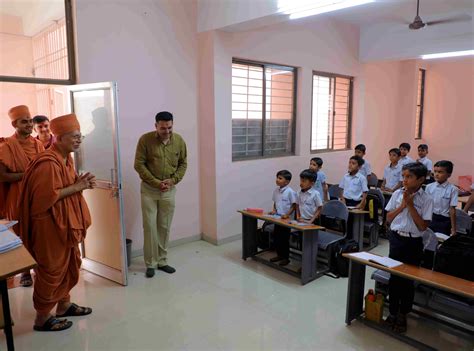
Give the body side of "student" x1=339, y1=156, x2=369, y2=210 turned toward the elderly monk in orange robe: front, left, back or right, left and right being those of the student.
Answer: front

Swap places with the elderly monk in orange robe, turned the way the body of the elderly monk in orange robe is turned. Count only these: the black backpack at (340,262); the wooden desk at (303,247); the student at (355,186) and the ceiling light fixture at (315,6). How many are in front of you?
4

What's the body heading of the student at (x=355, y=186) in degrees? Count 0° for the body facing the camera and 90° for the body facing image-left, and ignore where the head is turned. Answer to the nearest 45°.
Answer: approximately 45°

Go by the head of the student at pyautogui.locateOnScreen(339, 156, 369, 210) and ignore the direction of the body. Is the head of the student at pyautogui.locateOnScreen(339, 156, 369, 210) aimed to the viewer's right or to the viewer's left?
to the viewer's left

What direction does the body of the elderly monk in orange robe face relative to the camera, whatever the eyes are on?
to the viewer's right

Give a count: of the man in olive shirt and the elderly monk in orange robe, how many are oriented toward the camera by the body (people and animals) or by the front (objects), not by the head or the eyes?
1

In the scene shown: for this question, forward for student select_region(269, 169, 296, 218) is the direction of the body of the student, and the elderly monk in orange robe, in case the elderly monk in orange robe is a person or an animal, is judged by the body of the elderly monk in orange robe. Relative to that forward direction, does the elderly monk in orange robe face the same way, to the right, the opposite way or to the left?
the opposite way

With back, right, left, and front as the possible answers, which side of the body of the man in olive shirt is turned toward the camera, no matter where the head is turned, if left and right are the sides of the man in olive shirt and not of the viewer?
front

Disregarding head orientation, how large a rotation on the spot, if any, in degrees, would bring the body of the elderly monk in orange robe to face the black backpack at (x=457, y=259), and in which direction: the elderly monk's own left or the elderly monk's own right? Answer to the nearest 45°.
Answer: approximately 45° to the elderly monk's own right

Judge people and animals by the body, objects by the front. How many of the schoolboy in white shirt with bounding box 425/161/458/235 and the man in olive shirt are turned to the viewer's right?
0

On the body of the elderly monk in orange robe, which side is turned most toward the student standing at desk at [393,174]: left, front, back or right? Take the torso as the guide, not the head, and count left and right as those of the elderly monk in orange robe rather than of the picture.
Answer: front

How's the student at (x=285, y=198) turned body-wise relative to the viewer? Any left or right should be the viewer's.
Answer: facing the viewer and to the left of the viewer

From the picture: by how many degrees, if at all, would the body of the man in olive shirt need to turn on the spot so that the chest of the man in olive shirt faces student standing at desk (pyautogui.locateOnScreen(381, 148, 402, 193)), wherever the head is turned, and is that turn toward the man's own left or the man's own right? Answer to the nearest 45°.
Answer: approximately 90° to the man's own left
